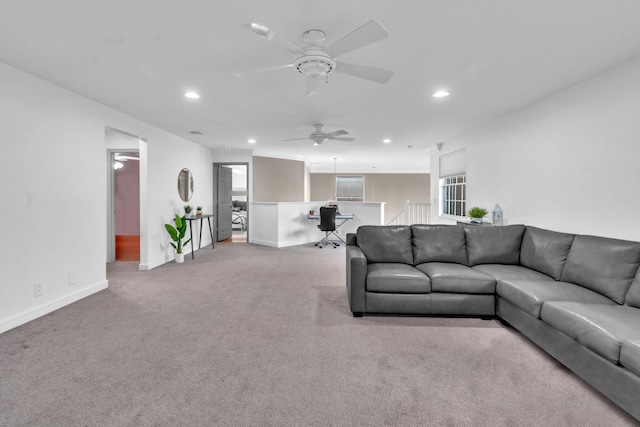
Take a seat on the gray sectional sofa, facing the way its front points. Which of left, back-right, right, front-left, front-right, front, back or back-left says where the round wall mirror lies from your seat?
front-right

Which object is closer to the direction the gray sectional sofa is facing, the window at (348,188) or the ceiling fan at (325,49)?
the ceiling fan

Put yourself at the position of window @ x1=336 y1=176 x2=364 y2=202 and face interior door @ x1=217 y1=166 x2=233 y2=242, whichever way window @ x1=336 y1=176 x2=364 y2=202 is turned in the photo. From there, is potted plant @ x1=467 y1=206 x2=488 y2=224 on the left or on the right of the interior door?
left

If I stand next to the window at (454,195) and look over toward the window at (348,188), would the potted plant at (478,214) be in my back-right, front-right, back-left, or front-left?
back-left

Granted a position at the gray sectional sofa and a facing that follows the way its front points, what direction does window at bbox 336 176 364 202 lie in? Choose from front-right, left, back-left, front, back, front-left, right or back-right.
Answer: right

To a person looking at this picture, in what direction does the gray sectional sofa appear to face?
facing the viewer and to the left of the viewer

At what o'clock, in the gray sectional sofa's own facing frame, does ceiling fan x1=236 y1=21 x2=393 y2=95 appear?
The ceiling fan is roughly at 12 o'clock from the gray sectional sofa.

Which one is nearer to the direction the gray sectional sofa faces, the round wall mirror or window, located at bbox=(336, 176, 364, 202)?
the round wall mirror
